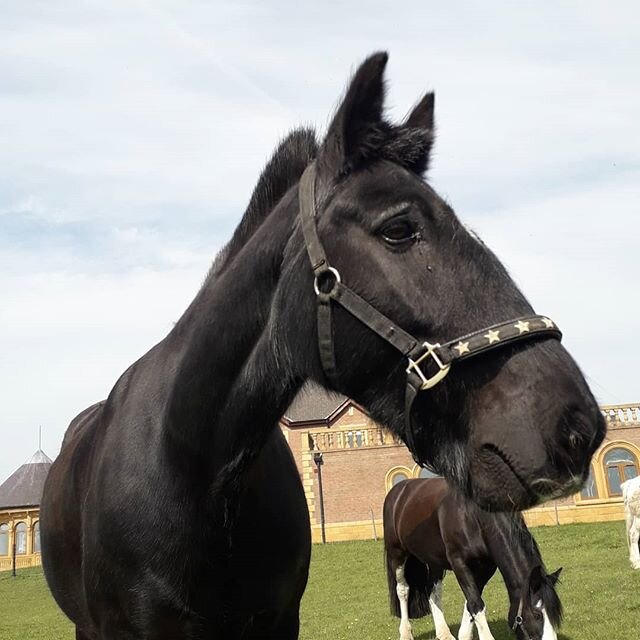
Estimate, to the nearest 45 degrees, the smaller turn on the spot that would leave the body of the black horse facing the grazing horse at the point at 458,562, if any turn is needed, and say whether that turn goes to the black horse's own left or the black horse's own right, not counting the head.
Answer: approximately 135° to the black horse's own left

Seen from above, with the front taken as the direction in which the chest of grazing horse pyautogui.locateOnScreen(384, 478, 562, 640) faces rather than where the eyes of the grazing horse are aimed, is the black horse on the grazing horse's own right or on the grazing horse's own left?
on the grazing horse's own right

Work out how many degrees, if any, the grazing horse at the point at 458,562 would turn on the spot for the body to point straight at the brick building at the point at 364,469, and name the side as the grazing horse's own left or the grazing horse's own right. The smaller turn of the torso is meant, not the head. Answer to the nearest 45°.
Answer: approximately 135° to the grazing horse's own left

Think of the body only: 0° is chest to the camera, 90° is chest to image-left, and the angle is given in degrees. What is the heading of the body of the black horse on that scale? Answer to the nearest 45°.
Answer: approximately 315°

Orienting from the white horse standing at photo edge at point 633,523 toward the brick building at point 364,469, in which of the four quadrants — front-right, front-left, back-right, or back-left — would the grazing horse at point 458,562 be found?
back-left

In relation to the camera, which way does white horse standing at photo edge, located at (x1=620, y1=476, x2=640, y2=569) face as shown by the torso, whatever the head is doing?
to the viewer's right
